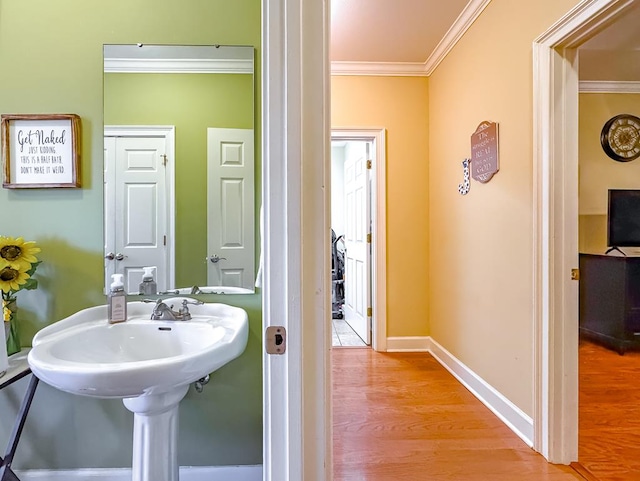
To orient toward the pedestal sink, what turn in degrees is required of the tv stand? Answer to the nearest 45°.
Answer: approximately 45° to its right

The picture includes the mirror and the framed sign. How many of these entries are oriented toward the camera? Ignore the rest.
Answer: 2

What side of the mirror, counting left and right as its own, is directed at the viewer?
front

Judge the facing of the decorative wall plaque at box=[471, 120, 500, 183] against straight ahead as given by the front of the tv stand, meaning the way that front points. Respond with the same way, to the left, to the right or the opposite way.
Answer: to the right

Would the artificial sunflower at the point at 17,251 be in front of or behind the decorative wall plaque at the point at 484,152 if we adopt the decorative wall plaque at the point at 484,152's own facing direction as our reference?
in front

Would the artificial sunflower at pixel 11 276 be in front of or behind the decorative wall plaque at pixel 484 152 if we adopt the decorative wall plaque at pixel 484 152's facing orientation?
in front

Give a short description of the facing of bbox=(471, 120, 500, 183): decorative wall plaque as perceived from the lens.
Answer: facing the viewer and to the left of the viewer

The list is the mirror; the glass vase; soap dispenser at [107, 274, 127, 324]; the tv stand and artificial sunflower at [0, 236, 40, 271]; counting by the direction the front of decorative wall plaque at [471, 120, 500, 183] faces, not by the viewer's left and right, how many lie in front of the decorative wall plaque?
4

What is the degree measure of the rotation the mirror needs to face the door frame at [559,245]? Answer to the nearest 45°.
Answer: approximately 90° to its left

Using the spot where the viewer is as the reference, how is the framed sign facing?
facing the viewer

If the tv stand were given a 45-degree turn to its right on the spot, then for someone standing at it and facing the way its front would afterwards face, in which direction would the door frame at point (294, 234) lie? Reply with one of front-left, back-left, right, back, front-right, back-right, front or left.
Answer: front

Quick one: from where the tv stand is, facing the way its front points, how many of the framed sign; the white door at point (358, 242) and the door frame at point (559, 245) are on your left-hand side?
0
